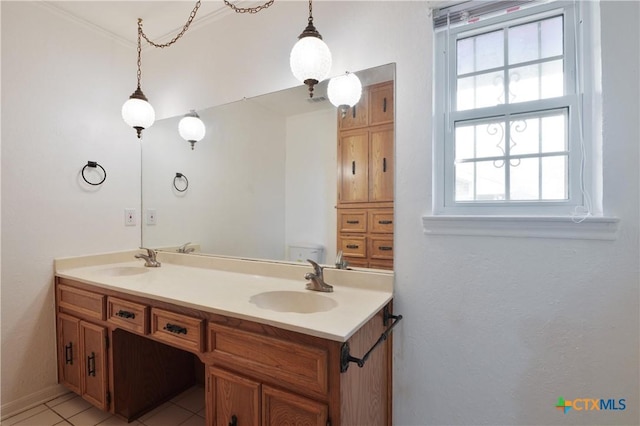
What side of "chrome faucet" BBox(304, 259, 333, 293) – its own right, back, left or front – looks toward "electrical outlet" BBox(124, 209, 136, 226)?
right

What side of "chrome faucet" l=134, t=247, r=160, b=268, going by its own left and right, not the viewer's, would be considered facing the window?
left

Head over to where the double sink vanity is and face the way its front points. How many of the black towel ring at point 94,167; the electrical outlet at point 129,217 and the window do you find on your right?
2

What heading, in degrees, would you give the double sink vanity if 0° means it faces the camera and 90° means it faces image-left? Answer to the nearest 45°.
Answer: approximately 45°

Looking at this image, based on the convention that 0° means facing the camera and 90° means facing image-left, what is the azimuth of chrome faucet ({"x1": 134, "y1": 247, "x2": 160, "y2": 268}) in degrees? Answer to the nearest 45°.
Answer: approximately 45°

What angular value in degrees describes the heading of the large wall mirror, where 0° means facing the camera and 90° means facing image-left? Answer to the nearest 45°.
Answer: approximately 45°

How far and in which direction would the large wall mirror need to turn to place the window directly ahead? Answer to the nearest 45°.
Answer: approximately 90° to its left

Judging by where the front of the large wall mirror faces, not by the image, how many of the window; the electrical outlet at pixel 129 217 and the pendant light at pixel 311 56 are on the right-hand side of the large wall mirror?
1

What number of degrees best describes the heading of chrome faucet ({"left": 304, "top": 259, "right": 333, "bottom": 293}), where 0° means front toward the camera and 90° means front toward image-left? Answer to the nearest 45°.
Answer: approximately 45°

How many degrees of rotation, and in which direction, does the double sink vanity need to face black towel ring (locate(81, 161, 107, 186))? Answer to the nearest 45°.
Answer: approximately 90° to its right

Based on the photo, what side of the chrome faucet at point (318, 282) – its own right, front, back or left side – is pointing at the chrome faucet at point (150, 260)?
right
